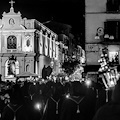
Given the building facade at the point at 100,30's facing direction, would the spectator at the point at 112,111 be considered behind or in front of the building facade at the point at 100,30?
in front
